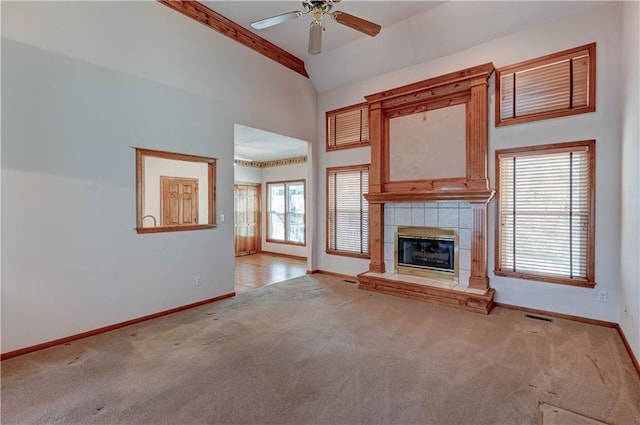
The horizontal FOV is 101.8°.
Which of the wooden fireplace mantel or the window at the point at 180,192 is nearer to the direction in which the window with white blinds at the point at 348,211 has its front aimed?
the window

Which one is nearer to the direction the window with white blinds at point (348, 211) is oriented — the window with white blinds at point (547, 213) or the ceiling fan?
the ceiling fan

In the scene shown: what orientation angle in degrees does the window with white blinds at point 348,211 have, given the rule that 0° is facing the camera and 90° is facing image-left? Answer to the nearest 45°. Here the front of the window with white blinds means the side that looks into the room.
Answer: approximately 45°

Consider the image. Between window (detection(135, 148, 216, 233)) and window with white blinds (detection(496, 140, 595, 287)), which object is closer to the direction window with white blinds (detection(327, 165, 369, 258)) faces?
the window

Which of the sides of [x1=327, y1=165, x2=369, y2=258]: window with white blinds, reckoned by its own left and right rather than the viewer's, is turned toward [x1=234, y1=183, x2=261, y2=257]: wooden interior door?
right

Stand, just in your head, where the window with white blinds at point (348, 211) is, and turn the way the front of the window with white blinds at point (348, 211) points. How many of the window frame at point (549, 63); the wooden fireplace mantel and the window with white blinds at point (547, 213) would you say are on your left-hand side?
3

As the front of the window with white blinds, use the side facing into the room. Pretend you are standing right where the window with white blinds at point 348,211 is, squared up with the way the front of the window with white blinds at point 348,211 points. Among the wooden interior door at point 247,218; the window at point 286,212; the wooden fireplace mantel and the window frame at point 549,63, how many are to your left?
2

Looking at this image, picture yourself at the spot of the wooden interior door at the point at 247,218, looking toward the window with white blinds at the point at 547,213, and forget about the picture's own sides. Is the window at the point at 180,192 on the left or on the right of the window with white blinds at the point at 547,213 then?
right

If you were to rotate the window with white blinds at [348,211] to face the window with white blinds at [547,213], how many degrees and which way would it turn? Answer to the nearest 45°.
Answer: approximately 90° to its left

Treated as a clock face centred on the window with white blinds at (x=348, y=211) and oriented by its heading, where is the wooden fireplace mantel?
The wooden fireplace mantel is roughly at 9 o'clock from the window with white blinds.

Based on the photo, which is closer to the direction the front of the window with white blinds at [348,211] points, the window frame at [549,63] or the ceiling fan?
the ceiling fan

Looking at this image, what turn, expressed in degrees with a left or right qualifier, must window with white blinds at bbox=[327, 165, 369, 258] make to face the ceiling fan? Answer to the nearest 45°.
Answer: approximately 45° to its left

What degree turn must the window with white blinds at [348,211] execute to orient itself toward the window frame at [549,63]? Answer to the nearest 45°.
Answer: approximately 90° to its left
